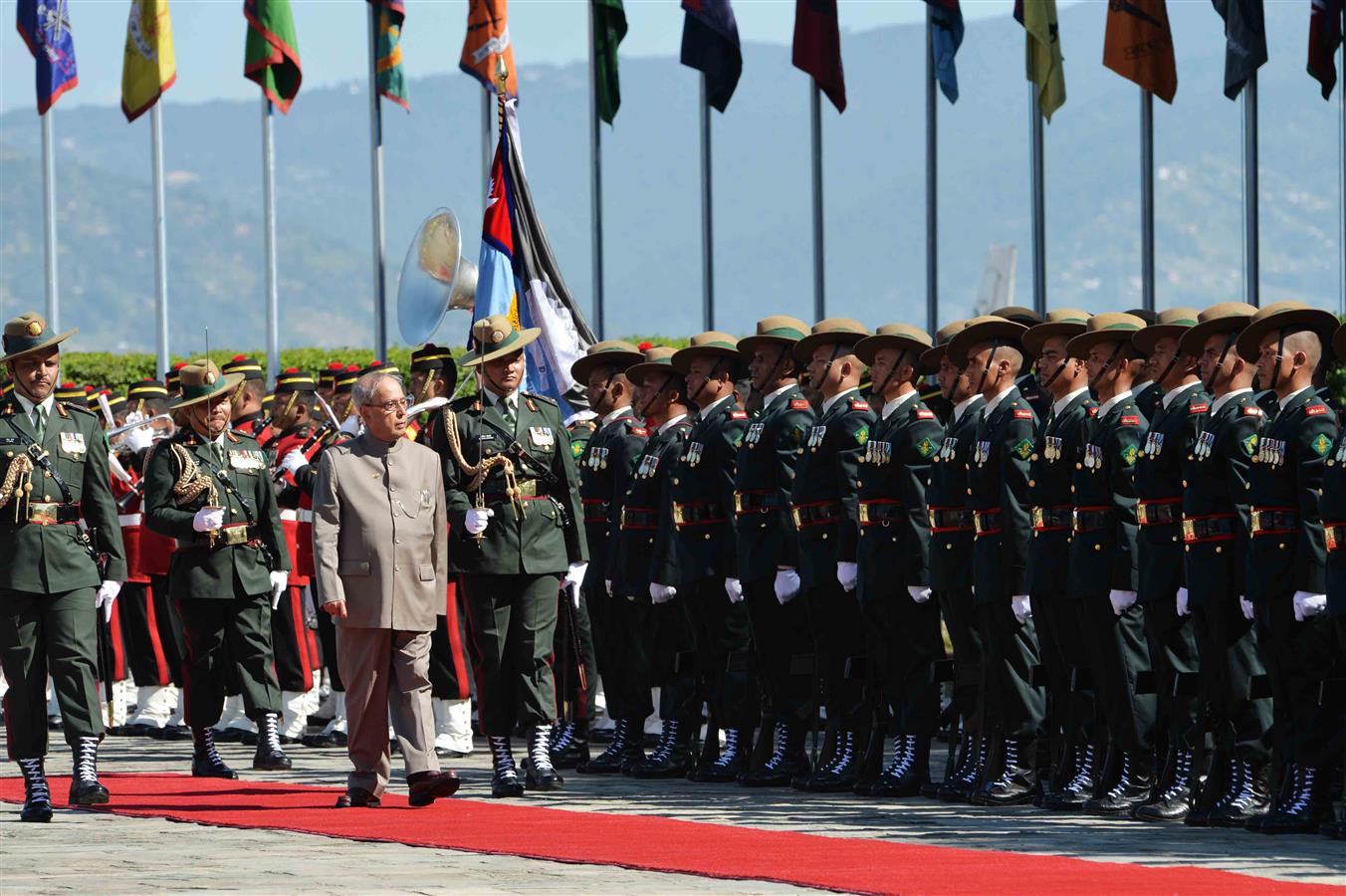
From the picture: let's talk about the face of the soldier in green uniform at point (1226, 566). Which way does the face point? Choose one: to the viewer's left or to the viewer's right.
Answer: to the viewer's left

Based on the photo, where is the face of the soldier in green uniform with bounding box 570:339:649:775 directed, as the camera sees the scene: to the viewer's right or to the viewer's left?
to the viewer's left

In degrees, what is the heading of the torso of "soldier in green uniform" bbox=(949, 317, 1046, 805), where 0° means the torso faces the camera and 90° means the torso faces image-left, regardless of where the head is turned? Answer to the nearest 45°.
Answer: approximately 45°

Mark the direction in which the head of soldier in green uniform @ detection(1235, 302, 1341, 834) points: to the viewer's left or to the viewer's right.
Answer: to the viewer's left

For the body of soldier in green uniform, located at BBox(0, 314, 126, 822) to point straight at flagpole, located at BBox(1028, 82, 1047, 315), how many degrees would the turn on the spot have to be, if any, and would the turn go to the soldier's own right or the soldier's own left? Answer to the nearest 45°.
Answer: approximately 135° to the soldier's own left

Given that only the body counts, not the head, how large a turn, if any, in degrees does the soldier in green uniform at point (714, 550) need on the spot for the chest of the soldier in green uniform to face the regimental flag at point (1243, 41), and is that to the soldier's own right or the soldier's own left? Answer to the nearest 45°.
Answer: approximately 180°

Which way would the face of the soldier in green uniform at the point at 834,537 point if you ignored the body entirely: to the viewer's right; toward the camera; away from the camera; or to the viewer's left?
to the viewer's left

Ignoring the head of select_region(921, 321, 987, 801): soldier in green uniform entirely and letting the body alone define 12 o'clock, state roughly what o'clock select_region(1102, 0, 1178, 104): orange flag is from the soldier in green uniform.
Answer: The orange flag is roughly at 5 o'clock from the soldier in green uniform.

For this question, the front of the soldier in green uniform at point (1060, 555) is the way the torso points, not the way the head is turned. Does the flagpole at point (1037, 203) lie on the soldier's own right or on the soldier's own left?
on the soldier's own right

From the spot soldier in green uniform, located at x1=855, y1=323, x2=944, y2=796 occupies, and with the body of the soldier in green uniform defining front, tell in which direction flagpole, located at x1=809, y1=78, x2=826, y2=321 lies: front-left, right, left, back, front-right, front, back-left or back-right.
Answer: back-right

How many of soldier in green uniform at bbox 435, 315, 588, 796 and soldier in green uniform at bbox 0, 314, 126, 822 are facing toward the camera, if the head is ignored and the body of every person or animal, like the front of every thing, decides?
2

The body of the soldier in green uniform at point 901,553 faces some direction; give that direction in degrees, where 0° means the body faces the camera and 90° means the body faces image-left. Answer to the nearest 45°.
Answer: approximately 45°
